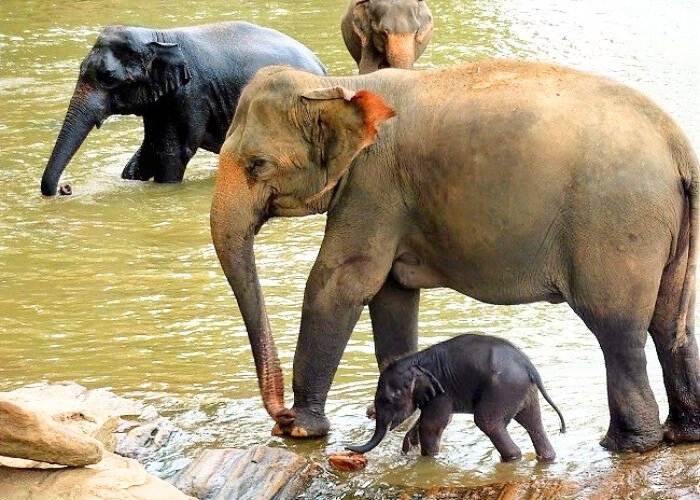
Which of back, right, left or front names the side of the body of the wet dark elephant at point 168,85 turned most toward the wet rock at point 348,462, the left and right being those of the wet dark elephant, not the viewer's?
left

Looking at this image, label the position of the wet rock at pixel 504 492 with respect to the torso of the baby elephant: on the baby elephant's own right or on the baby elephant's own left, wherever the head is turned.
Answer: on the baby elephant's own left

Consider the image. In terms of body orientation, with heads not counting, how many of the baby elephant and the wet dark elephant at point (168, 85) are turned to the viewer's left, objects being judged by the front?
2

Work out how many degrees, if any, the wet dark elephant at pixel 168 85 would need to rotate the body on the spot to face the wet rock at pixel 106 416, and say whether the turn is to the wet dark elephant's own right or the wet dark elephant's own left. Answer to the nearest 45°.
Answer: approximately 90° to the wet dark elephant's own left

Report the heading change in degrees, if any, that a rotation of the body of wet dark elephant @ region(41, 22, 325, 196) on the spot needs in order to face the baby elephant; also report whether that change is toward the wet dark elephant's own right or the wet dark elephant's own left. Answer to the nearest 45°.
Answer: approximately 90° to the wet dark elephant's own left

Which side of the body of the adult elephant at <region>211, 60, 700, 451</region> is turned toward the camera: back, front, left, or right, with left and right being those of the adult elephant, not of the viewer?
left

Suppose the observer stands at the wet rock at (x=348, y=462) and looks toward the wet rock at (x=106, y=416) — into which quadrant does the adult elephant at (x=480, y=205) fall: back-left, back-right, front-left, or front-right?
back-right

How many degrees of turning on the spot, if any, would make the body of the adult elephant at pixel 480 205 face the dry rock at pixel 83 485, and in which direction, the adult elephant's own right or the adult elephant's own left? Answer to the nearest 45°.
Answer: approximately 45° to the adult elephant's own left

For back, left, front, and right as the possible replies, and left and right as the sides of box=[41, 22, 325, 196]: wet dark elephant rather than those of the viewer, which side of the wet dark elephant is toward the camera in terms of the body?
left

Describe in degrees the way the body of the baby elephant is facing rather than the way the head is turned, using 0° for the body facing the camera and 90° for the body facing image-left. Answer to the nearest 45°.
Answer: approximately 90°

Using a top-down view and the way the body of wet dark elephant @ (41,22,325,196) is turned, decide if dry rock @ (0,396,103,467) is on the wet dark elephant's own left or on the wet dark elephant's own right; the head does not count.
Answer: on the wet dark elephant's own left
